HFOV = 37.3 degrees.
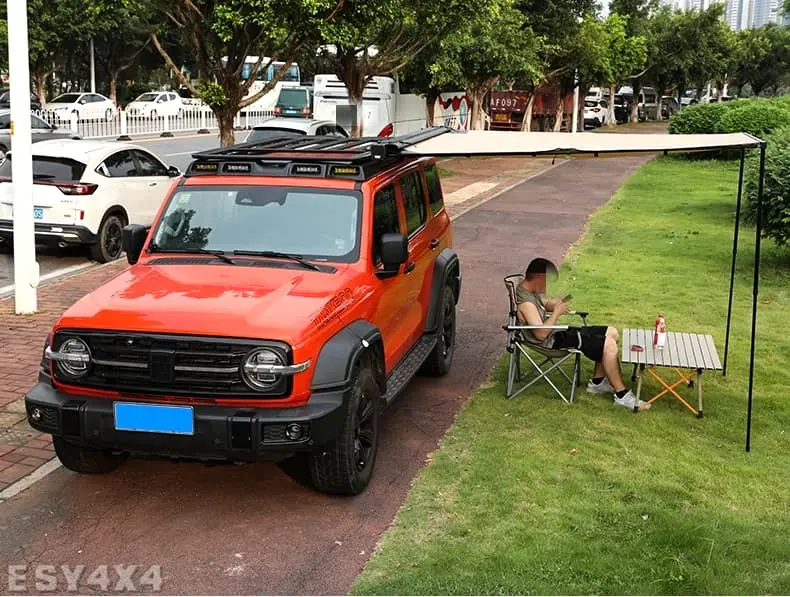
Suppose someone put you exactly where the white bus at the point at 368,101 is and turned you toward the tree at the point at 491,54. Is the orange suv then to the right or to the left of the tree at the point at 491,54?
right

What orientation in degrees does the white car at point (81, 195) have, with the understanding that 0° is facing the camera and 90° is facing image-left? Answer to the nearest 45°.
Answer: approximately 225°

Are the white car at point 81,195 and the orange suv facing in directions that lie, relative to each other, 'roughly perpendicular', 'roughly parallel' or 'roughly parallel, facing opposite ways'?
roughly parallel, facing opposite ways

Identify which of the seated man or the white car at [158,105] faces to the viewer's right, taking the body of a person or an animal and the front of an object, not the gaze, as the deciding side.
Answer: the seated man

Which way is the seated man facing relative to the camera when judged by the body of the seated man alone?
to the viewer's right

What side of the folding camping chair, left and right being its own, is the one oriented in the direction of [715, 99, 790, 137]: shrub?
left

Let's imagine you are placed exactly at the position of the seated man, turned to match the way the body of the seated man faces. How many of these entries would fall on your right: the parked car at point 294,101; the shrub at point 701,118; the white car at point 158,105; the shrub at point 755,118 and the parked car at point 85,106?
0

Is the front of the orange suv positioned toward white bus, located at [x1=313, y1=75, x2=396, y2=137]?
no

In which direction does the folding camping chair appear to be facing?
to the viewer's right

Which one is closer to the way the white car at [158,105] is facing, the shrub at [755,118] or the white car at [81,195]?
the white car

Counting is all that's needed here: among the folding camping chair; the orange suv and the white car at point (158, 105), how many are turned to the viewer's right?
1
